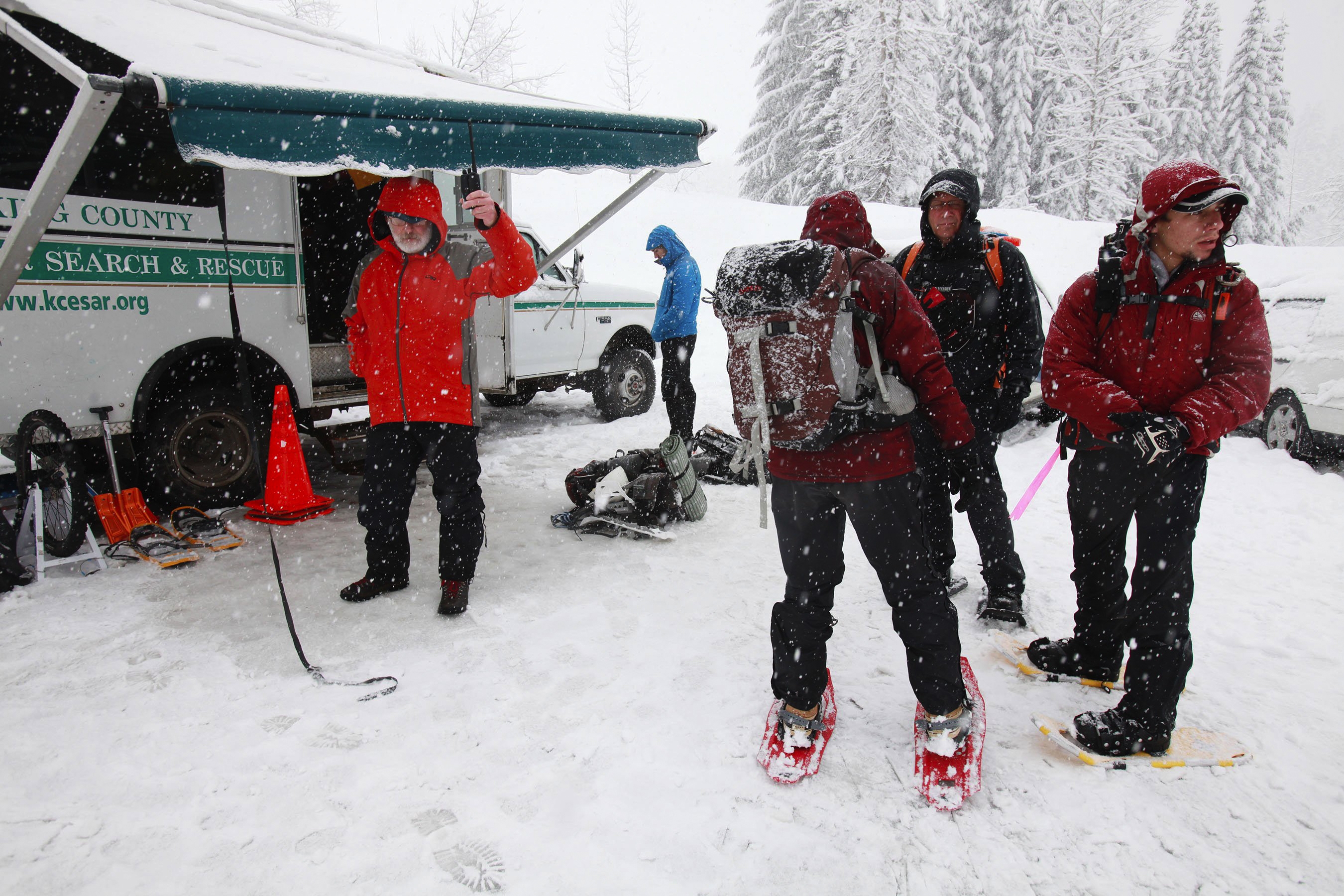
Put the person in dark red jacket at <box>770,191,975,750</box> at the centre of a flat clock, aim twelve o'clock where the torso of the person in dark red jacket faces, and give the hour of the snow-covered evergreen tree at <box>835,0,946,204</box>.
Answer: The snow-covered evergreen tree is roughly at 12 o'clock from the person in dark red jacket.

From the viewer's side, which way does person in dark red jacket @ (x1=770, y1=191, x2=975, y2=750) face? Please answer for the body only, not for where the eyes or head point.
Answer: away from the camera

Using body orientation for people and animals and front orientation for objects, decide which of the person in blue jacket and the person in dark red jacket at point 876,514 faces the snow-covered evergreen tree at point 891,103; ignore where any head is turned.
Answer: the person in dark red jacket

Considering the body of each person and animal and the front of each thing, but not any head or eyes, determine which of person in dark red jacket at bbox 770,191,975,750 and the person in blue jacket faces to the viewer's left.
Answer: the person in blue jacket

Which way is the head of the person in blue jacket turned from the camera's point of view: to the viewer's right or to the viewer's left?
to the viewer's left

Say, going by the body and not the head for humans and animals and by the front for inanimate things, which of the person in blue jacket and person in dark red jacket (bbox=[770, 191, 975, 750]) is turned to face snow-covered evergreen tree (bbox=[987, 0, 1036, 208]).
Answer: the person in dark red jacket

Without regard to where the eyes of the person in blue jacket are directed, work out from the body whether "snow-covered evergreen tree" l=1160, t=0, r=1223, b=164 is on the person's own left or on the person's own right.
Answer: on the person's own right

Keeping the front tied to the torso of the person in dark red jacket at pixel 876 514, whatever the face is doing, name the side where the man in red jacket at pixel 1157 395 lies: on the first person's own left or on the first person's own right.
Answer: on the first person's own right

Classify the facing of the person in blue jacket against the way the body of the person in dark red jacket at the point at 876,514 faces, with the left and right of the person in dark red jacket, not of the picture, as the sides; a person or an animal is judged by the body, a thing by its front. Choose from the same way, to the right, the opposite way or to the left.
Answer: to the left

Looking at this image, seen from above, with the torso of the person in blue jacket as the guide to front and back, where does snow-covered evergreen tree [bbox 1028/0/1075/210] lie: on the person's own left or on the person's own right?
on the person's own right

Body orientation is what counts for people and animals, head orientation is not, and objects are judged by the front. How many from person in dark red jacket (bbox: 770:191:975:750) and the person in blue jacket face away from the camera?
1

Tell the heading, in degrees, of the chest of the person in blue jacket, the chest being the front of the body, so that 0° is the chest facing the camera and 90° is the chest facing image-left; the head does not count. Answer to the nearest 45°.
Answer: approximately 90°
